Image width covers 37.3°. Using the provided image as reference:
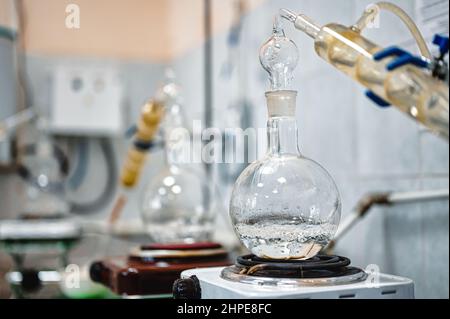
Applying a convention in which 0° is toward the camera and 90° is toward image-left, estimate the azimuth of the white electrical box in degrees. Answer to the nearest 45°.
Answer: approximately 0°

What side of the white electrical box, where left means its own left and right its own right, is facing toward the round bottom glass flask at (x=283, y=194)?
front

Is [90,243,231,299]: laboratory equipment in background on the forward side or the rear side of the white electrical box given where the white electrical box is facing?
on the forward side

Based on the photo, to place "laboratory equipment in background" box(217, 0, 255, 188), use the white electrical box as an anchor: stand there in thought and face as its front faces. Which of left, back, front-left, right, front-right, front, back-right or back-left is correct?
front-left

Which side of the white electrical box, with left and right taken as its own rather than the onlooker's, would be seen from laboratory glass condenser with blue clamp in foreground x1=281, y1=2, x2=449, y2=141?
front
